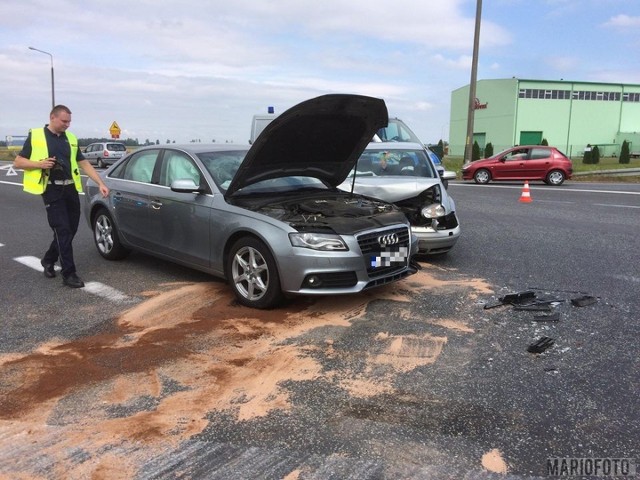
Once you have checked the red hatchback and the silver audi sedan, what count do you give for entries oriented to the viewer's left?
1

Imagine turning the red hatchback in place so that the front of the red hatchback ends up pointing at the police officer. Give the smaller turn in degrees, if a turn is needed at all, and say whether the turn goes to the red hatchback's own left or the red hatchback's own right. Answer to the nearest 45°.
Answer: approximately 90° to the red hatchback's own left

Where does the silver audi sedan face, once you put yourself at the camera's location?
facing the viewer and to the right of the viewer

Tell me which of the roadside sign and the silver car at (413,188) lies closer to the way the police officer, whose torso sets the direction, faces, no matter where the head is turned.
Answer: the silver car

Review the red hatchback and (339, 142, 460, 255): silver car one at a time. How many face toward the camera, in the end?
1

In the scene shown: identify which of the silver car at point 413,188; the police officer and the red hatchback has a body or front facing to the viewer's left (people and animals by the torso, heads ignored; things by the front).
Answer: the red hatchback

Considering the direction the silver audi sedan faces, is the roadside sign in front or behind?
behind

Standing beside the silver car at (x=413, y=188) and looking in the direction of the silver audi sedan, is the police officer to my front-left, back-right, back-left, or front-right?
front-right

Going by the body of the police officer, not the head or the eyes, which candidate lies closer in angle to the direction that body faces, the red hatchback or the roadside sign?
the red hatchback

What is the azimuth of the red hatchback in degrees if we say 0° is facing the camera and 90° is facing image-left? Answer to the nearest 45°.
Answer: approximately 90°

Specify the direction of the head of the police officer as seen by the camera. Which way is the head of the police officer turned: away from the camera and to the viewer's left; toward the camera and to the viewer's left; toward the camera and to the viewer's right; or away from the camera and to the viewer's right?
toward the camera and to the viewer's right

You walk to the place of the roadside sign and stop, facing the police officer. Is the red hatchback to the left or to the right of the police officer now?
left

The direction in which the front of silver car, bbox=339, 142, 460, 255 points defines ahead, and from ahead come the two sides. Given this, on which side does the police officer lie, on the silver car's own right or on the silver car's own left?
on the silver car's own right

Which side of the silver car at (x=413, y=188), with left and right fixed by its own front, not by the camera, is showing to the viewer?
front

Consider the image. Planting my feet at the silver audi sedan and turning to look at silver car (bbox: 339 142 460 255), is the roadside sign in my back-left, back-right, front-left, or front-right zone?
front-left

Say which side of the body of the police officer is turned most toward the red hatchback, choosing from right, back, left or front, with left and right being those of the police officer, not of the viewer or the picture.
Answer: left
